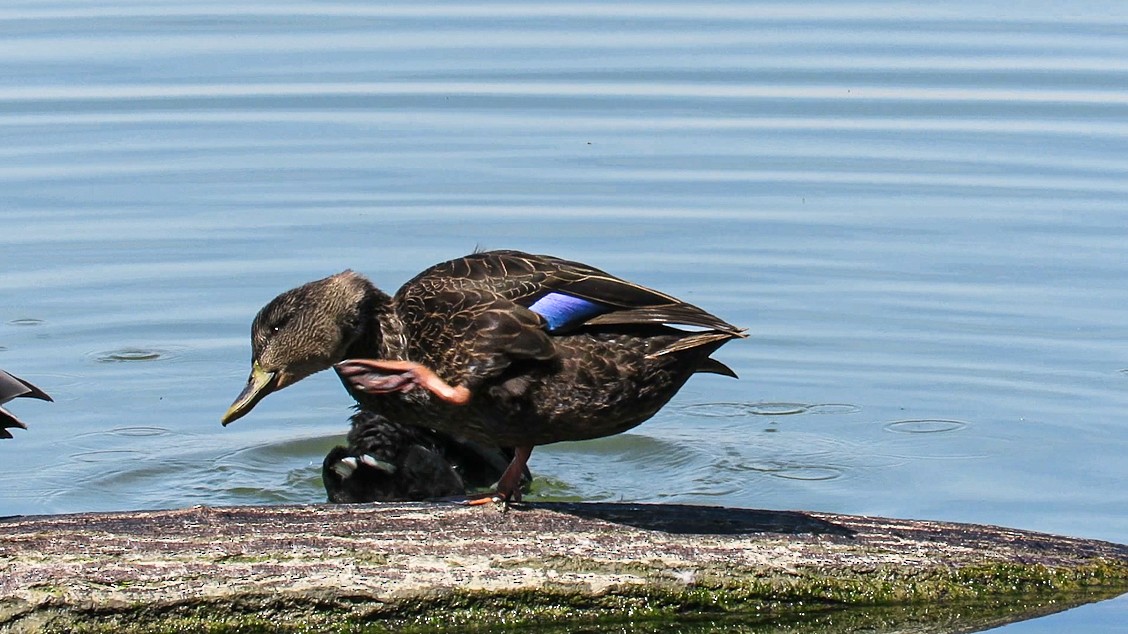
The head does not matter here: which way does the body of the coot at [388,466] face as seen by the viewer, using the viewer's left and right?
facing to the left of the viewer

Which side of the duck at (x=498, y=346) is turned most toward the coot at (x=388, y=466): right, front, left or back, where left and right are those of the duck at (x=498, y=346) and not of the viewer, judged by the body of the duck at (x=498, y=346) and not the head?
right

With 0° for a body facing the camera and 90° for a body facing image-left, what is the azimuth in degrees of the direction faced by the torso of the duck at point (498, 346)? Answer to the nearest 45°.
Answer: approximately 90°

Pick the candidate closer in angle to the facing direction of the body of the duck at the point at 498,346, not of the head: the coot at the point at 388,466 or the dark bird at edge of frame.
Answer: the dark bird at edge of frame

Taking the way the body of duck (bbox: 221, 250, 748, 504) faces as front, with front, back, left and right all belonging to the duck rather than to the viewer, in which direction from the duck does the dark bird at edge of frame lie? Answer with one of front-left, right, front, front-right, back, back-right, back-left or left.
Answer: front
